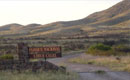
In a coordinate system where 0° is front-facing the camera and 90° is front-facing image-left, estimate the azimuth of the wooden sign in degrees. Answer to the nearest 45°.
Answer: approximately 0°

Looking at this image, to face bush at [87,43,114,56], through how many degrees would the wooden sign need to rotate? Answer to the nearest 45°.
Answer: approximately 135° to its left
